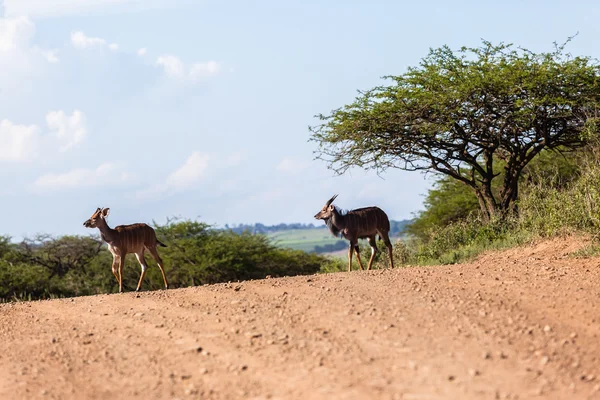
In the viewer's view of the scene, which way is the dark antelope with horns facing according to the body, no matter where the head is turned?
to the viewer's left

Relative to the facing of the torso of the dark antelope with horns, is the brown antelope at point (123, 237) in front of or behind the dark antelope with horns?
in front

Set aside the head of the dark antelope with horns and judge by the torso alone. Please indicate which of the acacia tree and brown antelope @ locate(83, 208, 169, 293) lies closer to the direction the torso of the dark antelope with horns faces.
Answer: the brown antelope

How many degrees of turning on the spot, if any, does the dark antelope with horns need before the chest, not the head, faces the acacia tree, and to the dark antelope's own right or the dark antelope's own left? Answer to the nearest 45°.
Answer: approximately 135° to the dark antelope's own right
